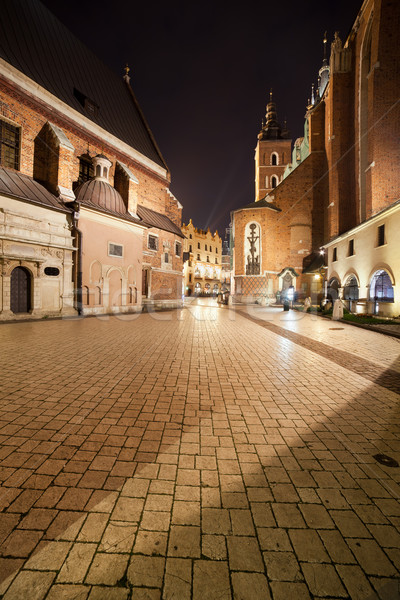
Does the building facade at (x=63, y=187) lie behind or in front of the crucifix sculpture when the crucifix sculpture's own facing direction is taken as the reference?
in front

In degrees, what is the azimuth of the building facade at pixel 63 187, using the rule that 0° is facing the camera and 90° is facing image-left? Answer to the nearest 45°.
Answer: approximately 315°

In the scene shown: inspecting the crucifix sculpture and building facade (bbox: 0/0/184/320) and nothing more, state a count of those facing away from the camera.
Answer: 0

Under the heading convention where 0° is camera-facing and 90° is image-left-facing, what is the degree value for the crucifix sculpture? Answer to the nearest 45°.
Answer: approximately 0°

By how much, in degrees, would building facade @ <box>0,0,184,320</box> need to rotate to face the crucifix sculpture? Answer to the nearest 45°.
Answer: approximately 90° to its left

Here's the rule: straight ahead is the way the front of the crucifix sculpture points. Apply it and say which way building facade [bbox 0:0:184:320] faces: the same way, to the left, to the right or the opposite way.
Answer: to the left
